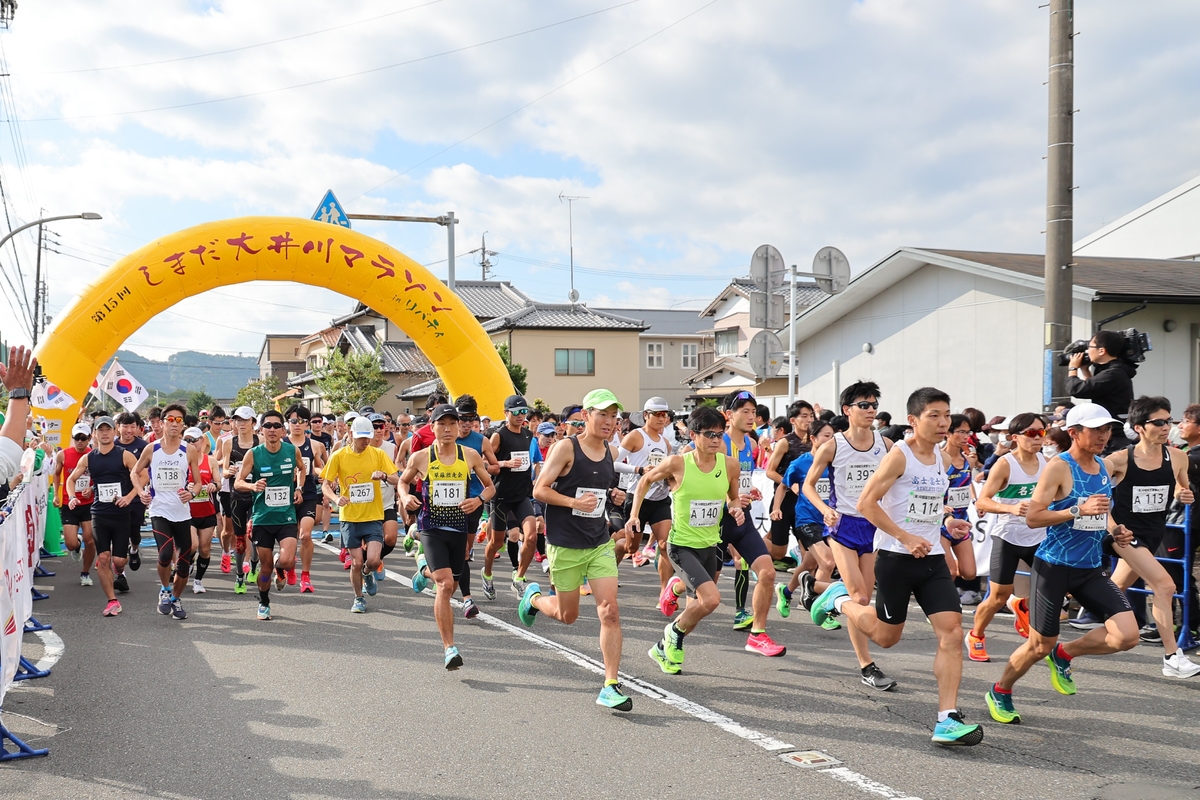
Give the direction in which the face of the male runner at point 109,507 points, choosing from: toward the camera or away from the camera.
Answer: toward the camera

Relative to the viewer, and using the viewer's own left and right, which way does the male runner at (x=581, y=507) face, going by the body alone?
facing the viewer and to the right of the viewer

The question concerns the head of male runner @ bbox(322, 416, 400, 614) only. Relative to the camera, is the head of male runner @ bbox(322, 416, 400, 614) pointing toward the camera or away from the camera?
toward the camera

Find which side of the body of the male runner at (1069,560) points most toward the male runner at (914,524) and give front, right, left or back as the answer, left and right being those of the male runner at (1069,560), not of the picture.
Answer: right

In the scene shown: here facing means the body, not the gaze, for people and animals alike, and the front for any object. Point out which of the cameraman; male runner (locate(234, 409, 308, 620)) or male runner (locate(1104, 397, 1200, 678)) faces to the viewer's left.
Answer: the cameraman

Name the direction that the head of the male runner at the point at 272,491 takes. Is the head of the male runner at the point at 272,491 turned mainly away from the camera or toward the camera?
toward the camera

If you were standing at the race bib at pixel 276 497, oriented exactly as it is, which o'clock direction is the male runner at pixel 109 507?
The male runner is roughly at 4 o'clock from the race bib.

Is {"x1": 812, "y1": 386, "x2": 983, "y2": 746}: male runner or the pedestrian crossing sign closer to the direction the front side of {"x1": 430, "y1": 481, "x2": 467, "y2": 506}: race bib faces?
the male runner

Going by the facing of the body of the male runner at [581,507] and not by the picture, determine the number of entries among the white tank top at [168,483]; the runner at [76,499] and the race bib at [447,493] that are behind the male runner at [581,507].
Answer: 3

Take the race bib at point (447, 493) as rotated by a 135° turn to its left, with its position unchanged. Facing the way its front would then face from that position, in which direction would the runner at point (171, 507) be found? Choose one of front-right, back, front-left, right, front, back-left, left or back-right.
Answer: left

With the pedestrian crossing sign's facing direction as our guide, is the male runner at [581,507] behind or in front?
in front

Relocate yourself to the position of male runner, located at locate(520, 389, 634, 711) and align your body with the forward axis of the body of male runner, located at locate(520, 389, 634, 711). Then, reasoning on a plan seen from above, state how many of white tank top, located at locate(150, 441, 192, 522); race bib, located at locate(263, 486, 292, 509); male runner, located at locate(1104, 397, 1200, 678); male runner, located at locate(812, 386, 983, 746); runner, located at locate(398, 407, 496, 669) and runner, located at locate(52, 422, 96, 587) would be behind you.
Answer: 4

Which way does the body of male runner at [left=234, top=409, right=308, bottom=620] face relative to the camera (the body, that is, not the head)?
toward the camera
